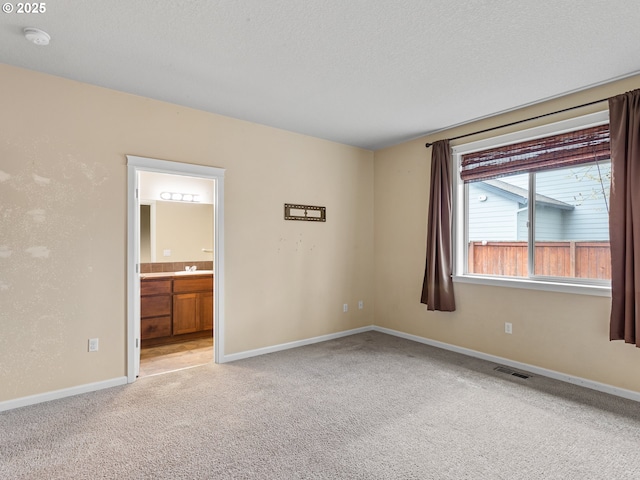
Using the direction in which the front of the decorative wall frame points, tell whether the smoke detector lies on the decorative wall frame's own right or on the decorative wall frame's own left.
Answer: on the decorative wall frame's own right

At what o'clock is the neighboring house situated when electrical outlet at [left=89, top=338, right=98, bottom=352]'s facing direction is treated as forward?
The neighboring house is roughly at 10 o'clock from the electrical outlet.

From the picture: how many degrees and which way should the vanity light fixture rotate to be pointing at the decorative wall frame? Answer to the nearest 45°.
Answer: approximately 45° to its left

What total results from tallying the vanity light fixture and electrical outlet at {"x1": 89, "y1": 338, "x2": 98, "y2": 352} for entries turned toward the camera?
2

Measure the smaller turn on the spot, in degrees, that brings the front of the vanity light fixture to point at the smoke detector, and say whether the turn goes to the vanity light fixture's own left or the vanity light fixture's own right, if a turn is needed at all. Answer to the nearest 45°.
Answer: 0° — it already faces it

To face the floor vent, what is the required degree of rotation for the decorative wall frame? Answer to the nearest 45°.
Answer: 0° — it already faces it
